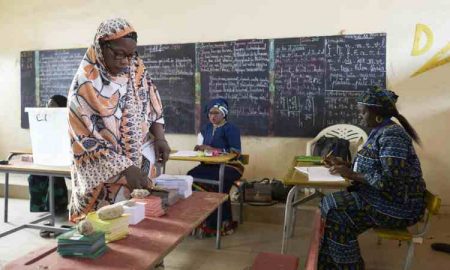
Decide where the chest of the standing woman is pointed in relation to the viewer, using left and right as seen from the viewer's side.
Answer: facing the viewer and to the right of the viewer

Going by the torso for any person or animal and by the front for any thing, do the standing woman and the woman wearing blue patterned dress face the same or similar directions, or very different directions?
very different directions

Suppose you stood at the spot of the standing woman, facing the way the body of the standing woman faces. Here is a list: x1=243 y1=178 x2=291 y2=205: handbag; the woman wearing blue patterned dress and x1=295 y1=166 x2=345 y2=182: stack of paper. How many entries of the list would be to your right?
0

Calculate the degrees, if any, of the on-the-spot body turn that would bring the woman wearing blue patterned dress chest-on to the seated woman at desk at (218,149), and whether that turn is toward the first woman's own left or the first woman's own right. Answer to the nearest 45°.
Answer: approximately 45° to the first woman's own right

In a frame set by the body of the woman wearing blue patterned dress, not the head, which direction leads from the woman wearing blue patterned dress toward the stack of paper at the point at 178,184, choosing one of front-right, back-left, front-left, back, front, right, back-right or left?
front-left

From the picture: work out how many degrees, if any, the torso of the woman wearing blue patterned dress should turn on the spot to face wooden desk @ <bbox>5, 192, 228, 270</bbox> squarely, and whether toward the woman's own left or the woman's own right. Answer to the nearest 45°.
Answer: approximately 45° to the woman's own left

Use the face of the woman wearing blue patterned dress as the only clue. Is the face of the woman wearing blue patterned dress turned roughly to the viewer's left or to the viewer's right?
to the viewer's left

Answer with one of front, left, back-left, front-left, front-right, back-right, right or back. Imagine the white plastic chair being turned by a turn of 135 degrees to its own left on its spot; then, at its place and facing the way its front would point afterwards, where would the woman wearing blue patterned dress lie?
right

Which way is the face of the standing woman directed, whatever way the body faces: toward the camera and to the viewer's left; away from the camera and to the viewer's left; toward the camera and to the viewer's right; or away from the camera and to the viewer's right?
toward the camera and to the viewer's right

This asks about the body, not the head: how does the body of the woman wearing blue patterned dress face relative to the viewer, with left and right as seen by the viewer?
facing to the left of the viewer

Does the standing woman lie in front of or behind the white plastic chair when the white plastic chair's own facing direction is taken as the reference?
in front

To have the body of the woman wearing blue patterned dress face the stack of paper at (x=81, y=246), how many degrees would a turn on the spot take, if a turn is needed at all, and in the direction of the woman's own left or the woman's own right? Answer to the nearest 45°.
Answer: approximately 45° to the woman's own left

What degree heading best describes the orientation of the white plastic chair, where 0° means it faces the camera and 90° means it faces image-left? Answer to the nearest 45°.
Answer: approximately 45°

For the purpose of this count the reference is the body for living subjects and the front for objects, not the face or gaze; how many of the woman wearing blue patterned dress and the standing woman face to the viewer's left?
1
